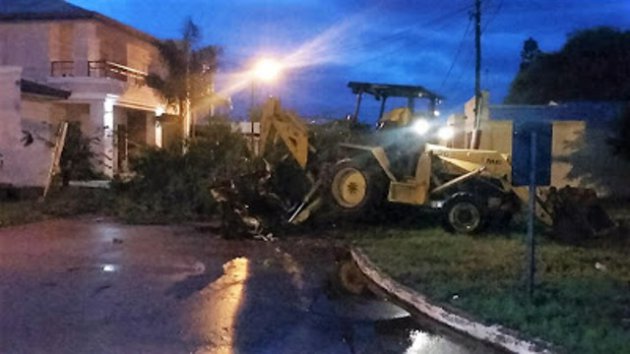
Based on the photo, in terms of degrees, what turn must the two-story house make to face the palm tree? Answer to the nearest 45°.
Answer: approximately 45° to its left

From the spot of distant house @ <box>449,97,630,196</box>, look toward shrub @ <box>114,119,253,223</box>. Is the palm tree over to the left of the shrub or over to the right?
right

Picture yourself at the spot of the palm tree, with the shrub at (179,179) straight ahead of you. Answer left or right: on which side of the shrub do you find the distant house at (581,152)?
left

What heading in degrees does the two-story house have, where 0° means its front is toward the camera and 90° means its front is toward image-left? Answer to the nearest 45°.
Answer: approximately 315°
